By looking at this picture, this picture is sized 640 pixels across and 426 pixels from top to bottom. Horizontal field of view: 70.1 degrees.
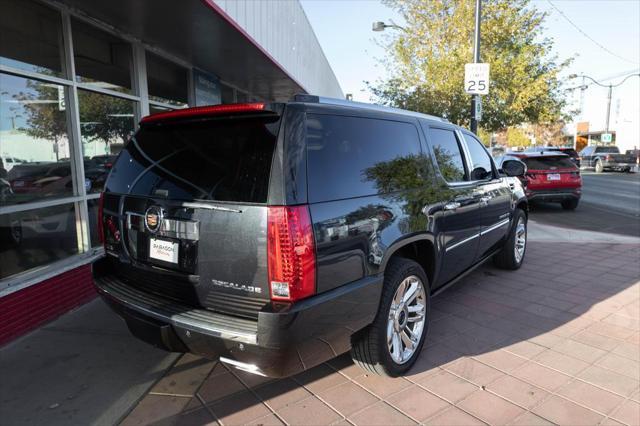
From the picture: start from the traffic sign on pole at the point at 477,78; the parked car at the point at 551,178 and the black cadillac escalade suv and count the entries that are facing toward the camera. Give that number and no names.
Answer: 1

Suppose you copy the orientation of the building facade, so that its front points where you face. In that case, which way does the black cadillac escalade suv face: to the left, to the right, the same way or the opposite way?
to the left

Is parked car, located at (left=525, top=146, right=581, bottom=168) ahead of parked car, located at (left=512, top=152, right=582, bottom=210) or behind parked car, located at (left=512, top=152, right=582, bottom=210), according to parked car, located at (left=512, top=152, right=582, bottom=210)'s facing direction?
ahead

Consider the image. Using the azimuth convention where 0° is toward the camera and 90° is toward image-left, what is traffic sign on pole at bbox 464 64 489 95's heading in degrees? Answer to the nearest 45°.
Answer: approximately 0°

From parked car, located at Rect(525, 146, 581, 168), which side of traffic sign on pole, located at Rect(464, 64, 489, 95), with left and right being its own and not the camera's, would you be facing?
back

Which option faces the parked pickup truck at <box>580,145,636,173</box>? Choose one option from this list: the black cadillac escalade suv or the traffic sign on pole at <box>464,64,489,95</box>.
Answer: the black cadillac escalade suv

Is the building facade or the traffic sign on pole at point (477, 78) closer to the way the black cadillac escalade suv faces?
the traffic sign on pole

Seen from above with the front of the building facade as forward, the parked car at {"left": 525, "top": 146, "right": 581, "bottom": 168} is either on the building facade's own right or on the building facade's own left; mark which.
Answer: on the building facade's own left

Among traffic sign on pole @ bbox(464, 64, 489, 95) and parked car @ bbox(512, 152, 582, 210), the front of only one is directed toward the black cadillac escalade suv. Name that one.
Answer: the traffic sign on pole

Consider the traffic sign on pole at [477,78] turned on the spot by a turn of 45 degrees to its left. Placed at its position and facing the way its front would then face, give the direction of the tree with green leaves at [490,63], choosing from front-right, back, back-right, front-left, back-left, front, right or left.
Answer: back-left

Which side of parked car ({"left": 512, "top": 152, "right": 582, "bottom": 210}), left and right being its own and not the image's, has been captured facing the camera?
back

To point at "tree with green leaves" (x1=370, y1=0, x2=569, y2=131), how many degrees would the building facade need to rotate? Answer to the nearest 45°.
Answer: approximately 90° to its left

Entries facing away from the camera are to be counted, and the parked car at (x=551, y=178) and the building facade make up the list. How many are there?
1

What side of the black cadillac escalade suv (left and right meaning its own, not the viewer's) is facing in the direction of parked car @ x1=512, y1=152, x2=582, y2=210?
front

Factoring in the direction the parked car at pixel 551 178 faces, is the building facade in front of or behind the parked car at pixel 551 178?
behind

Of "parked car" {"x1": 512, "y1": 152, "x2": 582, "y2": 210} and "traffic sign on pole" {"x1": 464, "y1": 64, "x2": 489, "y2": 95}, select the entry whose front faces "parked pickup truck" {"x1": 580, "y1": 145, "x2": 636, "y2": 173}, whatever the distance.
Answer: "parked car" {"x1": 512, "y1": 152, "x2": 582, "y2": 210}

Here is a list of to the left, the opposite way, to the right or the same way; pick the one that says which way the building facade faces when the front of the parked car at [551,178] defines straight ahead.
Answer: to the right
